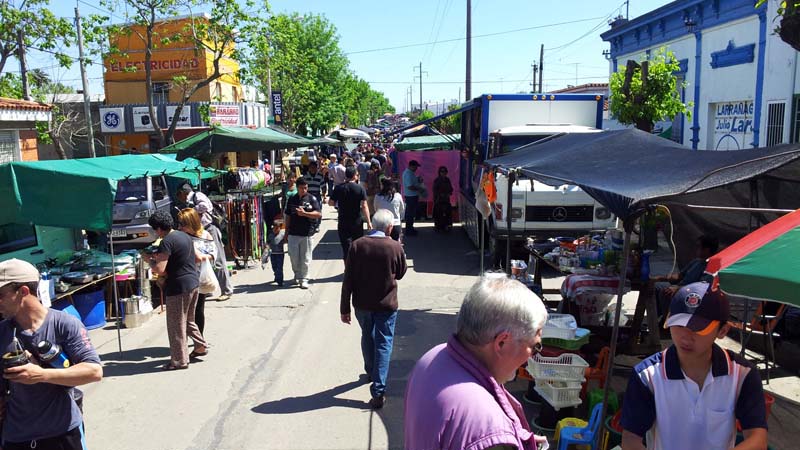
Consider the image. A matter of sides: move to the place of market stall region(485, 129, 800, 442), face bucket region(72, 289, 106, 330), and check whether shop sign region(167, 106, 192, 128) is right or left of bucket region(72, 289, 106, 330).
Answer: right

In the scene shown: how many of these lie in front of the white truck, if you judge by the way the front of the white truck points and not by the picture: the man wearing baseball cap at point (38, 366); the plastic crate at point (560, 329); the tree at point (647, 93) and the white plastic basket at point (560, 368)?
3

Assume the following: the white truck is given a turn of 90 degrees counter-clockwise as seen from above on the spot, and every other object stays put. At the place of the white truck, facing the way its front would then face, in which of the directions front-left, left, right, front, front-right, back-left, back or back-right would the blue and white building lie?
front-left

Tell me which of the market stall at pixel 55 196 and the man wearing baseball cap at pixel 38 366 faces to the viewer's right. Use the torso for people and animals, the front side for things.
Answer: the market stall

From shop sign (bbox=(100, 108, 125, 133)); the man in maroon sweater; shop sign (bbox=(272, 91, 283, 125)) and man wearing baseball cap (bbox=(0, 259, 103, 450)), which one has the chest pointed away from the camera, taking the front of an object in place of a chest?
the man in maroon sweater

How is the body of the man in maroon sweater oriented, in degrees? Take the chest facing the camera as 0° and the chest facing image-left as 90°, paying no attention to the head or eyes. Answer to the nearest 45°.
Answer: approximately 180°

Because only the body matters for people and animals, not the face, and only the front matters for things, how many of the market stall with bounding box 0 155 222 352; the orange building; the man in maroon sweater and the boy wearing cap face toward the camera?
2

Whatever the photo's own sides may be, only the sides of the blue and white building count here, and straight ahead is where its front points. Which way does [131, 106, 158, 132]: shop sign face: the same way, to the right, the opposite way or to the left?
to the left

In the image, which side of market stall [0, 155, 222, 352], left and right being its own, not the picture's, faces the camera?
right
